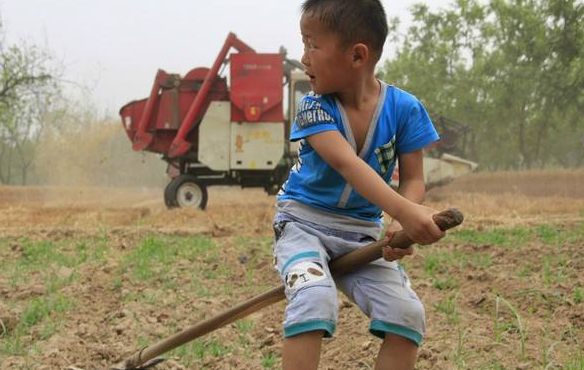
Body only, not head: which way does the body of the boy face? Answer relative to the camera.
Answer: toward the camera

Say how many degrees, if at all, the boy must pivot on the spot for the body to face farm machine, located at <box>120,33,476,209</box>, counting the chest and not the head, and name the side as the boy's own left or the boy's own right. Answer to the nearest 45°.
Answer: approximately 180°

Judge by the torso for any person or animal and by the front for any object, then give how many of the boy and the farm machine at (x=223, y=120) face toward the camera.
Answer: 1

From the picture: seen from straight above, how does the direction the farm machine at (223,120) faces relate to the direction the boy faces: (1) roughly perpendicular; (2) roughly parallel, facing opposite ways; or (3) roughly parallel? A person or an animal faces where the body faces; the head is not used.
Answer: roughly perpendicular

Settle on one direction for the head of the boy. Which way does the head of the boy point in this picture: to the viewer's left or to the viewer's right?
to the viewer's left
